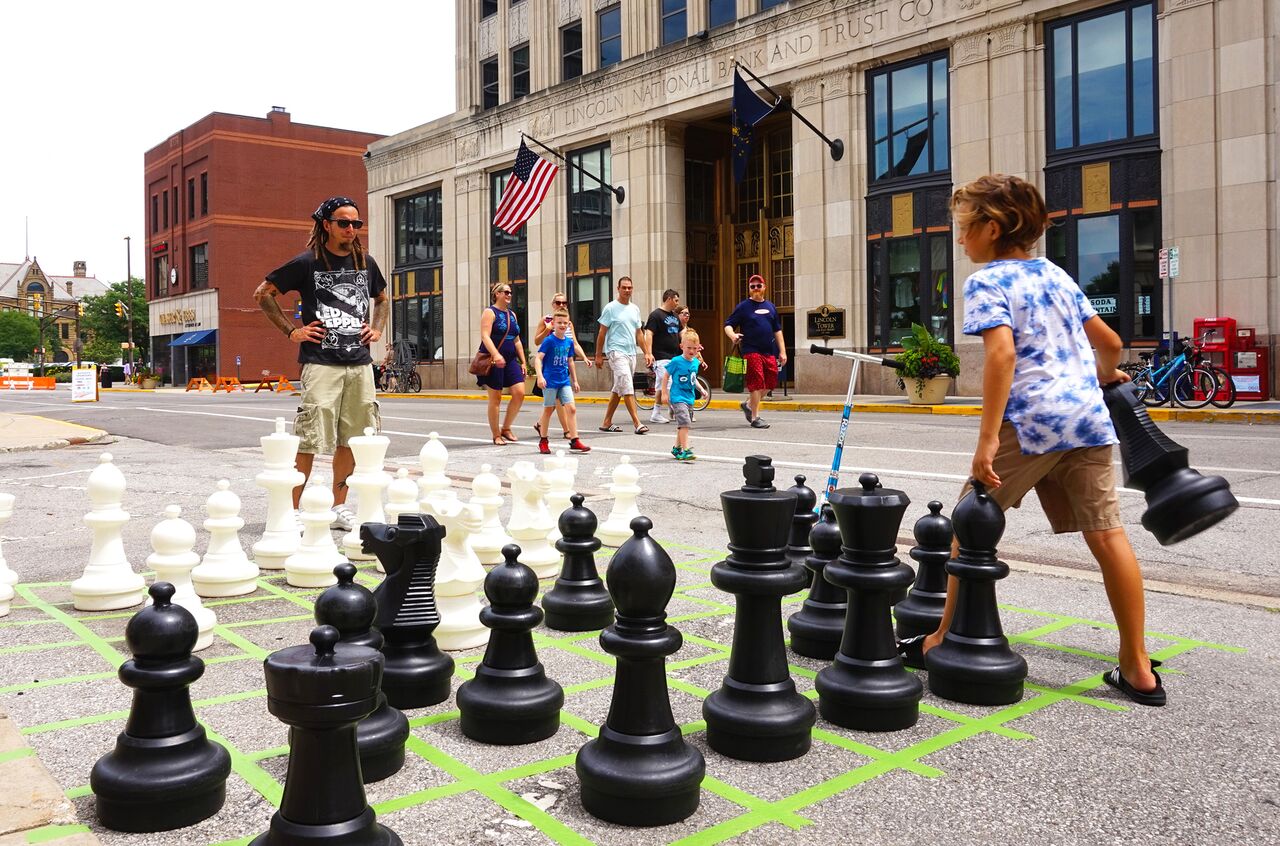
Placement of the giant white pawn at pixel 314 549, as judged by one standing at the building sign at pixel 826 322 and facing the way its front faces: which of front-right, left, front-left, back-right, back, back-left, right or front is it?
front-left

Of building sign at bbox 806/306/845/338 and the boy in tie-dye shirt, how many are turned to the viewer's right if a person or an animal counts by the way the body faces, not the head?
0

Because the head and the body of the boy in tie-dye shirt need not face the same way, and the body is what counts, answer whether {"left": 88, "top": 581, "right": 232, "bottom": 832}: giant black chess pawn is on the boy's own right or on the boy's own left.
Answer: on the boy's own left

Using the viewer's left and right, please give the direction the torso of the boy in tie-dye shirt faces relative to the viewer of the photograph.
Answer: facing away from the viewer and to the left of the viewer

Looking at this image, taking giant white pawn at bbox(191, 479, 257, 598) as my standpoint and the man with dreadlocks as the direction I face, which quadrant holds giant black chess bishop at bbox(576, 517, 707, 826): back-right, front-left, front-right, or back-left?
back-right

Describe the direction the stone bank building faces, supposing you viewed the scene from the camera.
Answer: facing the viewer and to the left of the viewer

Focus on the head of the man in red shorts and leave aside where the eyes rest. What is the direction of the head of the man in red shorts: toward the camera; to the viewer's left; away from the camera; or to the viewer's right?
toward the camera

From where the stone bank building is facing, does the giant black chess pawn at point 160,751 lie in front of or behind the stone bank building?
in front

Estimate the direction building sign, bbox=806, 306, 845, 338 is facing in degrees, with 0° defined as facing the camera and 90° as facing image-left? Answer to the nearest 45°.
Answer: approximately 45°

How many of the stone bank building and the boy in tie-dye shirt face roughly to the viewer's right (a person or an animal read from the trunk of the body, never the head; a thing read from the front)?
0

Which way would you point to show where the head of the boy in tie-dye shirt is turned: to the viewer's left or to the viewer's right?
to the viewer's left

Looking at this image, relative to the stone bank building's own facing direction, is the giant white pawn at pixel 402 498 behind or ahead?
ahead

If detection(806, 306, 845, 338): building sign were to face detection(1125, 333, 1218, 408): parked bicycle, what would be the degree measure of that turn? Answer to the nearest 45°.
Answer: approximately 90° to its left
